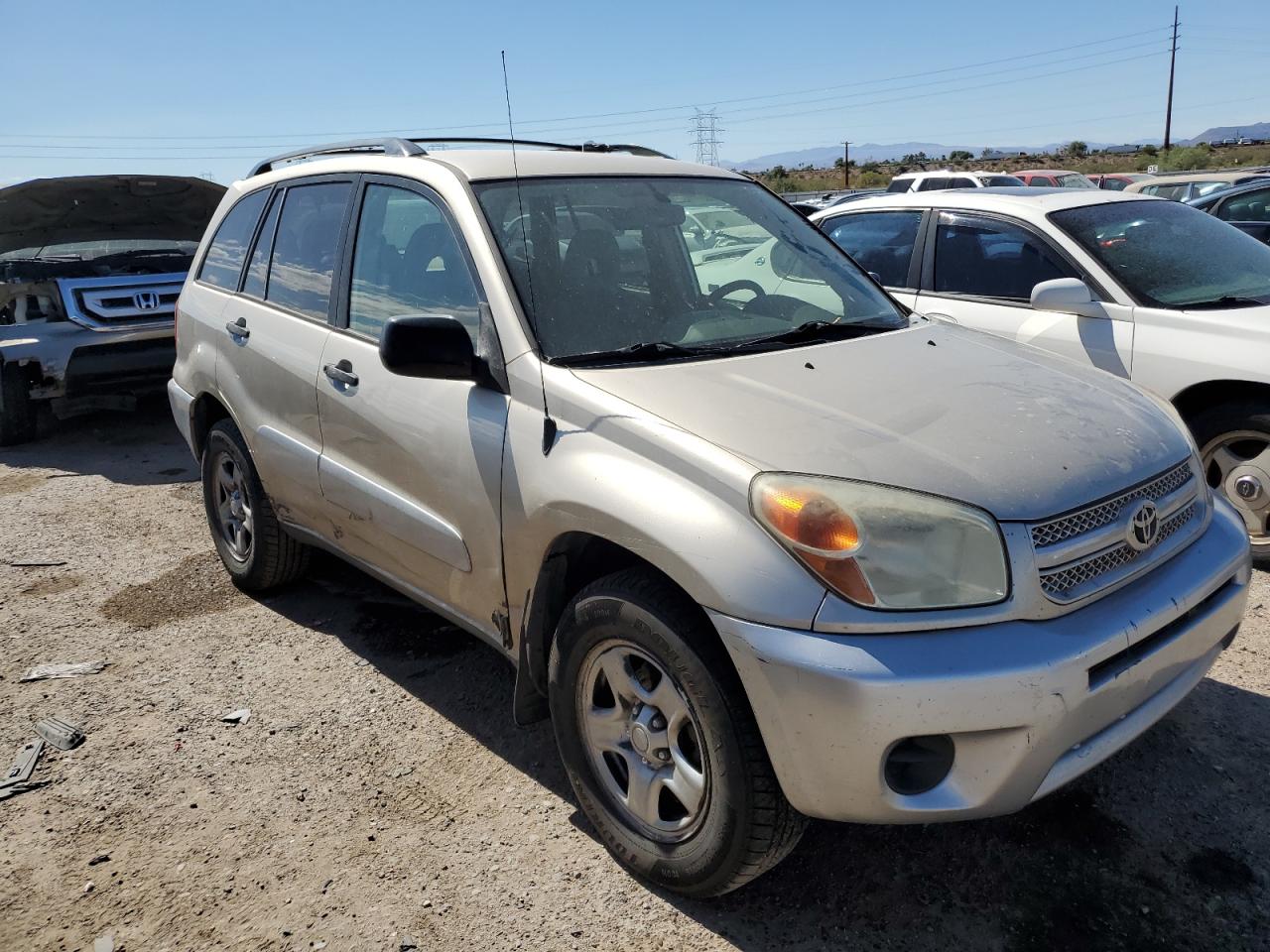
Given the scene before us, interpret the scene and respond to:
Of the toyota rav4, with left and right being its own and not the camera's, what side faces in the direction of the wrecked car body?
back

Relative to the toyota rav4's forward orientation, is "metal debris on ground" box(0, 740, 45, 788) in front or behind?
behind

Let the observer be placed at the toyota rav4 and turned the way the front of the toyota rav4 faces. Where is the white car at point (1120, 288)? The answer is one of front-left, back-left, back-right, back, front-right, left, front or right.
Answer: left

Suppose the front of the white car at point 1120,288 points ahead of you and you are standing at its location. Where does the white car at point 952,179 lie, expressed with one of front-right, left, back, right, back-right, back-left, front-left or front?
back-left

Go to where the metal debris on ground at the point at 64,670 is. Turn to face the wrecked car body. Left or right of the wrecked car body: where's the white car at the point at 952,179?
right

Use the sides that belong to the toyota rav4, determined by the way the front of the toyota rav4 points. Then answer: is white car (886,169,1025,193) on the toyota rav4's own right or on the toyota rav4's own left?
on the toyota rav4's own left

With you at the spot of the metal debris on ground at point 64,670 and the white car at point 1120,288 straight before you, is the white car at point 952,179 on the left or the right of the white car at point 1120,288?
left

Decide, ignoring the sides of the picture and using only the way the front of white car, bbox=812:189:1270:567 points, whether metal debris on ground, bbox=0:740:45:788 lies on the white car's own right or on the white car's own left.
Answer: on the white car's own right

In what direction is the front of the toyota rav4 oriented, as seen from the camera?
facing the viewer and to the right of the viewer

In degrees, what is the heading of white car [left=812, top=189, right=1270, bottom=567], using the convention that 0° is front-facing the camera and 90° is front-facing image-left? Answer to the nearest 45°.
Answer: approximately 315°

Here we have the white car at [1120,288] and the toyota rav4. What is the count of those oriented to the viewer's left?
0

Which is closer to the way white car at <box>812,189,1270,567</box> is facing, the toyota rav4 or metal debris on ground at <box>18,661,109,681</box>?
the toyota rav4

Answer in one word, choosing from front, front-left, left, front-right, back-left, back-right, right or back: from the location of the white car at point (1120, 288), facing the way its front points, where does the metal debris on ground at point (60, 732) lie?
right
